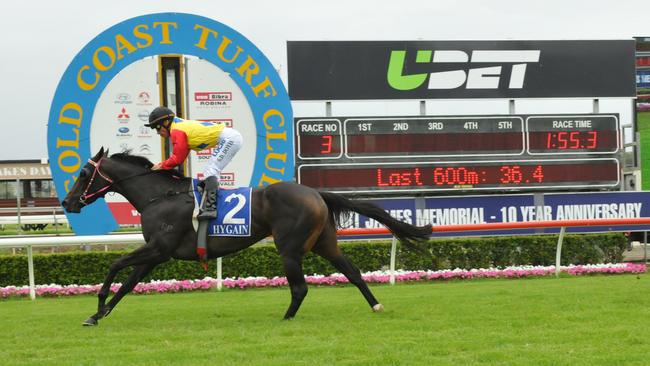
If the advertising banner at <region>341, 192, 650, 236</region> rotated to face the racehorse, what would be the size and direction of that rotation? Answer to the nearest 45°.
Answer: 0° — it already faces it

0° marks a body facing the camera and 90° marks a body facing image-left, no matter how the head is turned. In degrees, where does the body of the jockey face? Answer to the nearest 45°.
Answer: approximately 90°

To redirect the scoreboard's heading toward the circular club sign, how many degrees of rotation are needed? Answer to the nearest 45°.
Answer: approximately 45° to its right

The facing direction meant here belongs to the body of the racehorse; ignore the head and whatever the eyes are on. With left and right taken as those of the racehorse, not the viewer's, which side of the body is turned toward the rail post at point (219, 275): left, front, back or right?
right

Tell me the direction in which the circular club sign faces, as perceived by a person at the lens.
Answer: facing the viewer

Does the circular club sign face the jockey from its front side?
yes

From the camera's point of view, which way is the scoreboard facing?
toward the camera

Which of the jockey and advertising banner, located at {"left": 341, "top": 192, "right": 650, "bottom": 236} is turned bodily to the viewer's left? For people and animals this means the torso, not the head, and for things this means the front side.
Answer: the jockey

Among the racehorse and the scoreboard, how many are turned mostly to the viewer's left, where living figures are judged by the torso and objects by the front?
1

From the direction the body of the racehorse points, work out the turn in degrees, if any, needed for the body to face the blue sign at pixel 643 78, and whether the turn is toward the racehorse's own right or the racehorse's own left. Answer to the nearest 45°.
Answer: approximately 135° to the racehorse's own right

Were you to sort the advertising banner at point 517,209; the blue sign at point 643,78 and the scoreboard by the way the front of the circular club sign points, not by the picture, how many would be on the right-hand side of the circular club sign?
0

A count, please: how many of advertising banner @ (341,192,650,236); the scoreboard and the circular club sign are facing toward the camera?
3

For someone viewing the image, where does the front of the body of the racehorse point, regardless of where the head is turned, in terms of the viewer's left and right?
facing to the left of the viewer

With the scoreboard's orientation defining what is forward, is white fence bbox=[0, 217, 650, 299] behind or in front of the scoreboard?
in front
